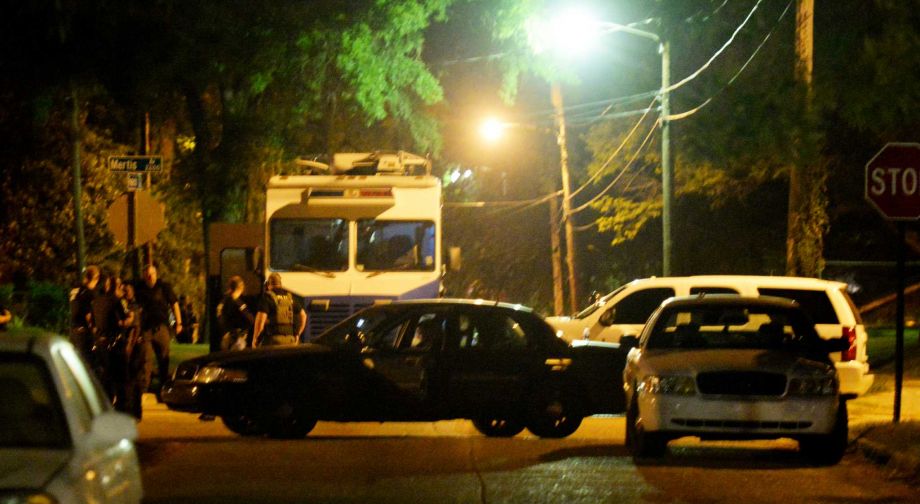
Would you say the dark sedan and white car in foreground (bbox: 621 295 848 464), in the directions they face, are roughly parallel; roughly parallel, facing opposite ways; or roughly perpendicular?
roughly perpendicular

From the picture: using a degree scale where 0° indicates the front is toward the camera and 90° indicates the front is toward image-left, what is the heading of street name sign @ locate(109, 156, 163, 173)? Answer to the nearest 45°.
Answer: approximately 0°

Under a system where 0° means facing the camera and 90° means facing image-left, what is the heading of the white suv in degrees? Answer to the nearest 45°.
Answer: approximately 90°

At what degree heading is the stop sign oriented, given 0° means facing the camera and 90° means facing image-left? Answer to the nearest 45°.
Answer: approximately 0°

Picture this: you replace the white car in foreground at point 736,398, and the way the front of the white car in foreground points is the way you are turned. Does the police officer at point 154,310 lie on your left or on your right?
on your right

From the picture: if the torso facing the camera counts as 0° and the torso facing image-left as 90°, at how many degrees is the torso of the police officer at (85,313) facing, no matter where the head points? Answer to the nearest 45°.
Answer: approximately 270°

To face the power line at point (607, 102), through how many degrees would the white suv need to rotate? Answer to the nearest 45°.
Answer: approximately 90° to its right

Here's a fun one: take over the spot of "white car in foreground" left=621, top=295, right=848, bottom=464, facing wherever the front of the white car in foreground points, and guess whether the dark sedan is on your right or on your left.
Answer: on your right

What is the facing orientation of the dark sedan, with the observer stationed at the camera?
facing to the left of the viewer
